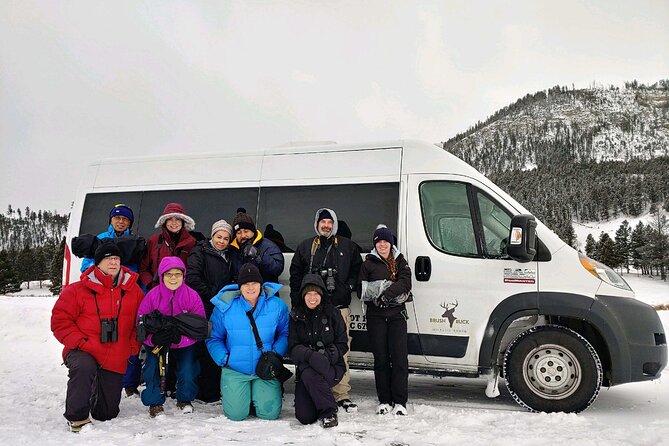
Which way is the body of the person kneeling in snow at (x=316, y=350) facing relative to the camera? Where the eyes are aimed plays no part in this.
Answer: toward the camera

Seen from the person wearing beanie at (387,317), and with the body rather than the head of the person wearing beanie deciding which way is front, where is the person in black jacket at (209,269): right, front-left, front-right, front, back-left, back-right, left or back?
right

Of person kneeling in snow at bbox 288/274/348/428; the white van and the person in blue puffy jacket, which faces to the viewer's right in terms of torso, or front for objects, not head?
the white van

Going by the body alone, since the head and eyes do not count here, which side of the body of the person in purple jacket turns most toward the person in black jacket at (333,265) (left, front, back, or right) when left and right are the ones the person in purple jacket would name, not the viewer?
left

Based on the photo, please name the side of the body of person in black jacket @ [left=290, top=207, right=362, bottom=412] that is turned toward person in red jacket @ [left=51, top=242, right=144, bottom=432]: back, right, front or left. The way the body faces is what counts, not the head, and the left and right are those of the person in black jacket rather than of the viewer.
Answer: right

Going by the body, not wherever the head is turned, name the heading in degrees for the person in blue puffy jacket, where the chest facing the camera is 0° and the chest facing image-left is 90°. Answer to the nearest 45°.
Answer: approximately 0°

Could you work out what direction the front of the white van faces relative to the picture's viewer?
facing to the right of the viewer

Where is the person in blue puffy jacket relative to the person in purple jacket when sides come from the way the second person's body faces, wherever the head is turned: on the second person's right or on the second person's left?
on the second person's left

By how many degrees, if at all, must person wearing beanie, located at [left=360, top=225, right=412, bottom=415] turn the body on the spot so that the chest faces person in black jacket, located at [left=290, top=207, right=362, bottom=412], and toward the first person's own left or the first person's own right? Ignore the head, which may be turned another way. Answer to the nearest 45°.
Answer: approximately 90° to the first person's own right

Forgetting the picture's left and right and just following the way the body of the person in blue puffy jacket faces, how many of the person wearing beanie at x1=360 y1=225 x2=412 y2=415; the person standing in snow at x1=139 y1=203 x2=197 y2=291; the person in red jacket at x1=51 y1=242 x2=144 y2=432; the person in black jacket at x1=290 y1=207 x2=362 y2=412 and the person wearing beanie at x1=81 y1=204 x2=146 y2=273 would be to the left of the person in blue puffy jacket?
2

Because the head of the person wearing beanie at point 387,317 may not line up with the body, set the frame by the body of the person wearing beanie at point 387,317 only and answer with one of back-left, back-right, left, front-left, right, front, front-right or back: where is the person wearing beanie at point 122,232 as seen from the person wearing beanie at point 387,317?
right
